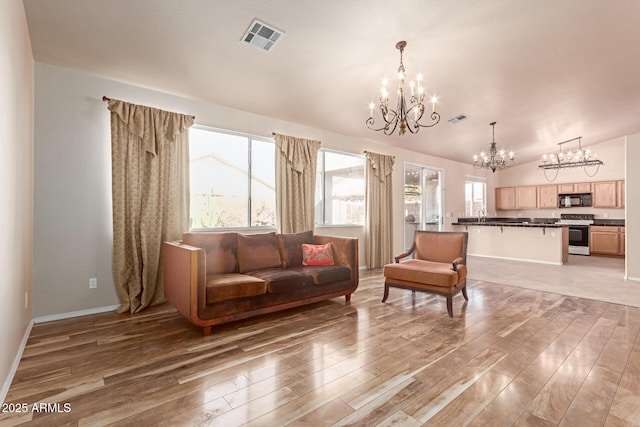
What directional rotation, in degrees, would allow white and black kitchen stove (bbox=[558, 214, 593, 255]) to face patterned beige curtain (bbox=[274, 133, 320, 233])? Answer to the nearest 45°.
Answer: approximately 45° to its right

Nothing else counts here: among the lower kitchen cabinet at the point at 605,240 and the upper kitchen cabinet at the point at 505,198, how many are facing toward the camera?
2

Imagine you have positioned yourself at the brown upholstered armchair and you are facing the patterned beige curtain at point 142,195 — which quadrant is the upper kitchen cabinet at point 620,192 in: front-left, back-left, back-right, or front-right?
back-right

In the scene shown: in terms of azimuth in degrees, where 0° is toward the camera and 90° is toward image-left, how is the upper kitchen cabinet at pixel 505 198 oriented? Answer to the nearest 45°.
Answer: approximately 0°

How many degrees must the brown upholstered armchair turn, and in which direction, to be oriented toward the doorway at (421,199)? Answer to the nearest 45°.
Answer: approximately 135° to its right

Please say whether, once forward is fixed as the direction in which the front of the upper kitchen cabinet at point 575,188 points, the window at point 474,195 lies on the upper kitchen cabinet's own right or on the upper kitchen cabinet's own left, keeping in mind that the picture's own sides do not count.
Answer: on the upper kitchen cabinet's own right

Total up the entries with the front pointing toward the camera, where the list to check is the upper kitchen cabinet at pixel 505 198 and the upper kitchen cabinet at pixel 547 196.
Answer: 2

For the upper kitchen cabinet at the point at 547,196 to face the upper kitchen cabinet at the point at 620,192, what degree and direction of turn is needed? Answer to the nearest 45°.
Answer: approximately 90° to its left
